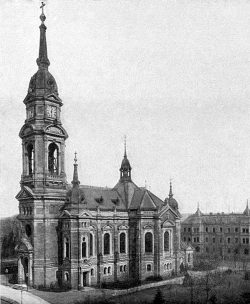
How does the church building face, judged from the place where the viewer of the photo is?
facing the viewer and to the left of the viewer
